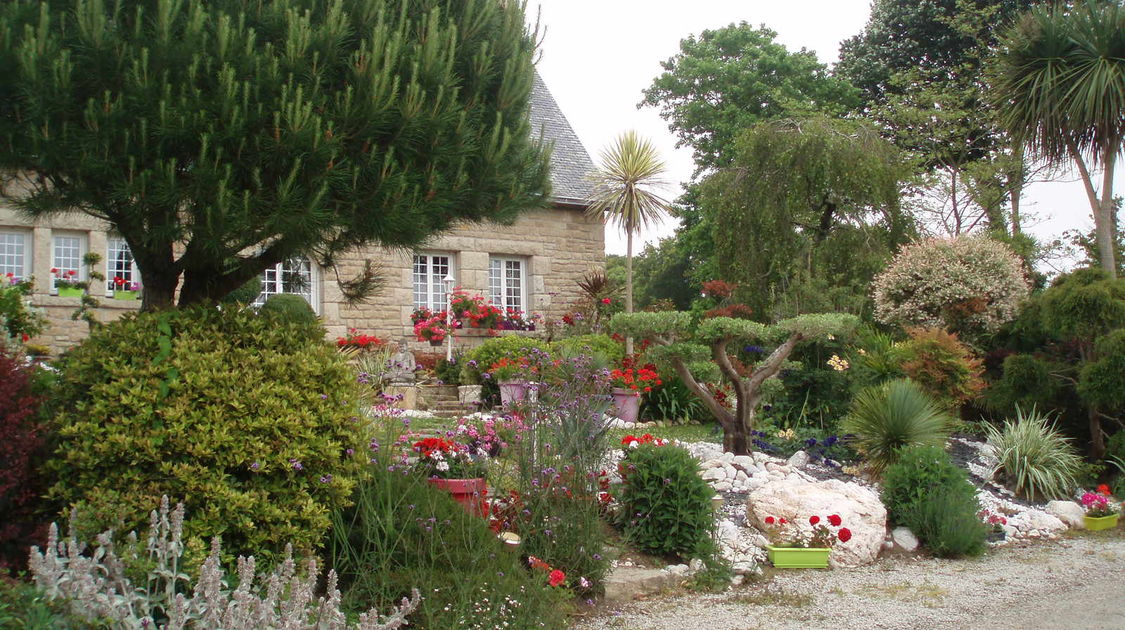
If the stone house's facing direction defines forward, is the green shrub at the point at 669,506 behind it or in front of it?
in front

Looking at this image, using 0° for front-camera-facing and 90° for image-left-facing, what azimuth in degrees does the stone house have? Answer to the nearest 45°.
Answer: approximately 0°

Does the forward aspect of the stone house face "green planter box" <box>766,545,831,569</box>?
yes

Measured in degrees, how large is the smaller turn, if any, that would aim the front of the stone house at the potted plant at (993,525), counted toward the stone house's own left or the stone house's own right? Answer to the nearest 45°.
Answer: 0° — it already faces it

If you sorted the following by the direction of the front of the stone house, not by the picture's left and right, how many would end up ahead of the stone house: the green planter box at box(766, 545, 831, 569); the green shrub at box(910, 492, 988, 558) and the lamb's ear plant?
3

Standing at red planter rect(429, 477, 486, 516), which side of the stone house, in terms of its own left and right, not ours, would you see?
front

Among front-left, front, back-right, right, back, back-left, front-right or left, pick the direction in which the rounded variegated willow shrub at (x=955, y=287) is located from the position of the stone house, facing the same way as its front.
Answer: front-left

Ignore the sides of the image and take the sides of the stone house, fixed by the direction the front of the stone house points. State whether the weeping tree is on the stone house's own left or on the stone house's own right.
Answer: on the stone house's own left

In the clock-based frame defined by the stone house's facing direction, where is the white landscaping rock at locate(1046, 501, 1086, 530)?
The white landscaping rock is roughly at 11 o'clock from the stone house.

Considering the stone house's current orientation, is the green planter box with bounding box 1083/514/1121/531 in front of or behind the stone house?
in front

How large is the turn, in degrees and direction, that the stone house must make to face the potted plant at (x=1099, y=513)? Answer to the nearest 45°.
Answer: approximately 45° to its left

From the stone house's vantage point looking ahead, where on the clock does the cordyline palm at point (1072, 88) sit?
The cordyline palm is roughly at 10 o'clock from the stone house.

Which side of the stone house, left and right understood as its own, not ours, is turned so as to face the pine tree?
front

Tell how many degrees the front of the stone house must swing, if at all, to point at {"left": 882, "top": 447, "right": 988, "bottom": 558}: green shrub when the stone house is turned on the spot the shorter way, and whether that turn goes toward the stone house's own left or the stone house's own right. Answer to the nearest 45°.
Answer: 0° — it already faces it
